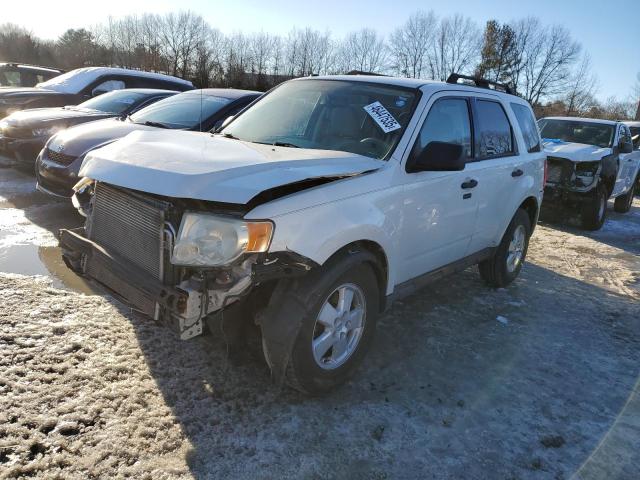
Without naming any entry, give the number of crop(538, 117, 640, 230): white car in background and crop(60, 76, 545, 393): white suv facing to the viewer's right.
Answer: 0

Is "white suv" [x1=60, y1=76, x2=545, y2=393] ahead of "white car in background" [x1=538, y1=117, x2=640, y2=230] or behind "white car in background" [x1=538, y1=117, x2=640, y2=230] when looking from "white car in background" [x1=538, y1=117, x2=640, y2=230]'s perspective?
ahead

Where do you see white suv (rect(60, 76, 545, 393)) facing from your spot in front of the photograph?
facing the viewer and to the left of the viewer

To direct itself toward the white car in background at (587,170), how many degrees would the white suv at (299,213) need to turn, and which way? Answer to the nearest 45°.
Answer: approximately 180°
